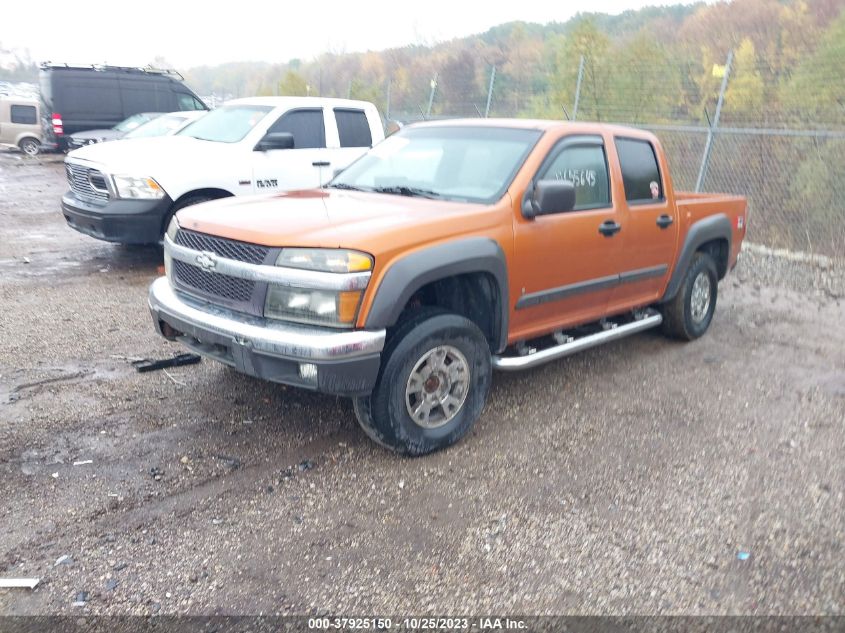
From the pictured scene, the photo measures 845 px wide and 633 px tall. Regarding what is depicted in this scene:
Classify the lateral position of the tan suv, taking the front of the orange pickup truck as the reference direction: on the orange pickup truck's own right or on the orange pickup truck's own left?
on the orange pickup truck's own right

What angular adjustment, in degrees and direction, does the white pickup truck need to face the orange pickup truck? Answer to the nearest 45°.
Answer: approximately 45° to its left

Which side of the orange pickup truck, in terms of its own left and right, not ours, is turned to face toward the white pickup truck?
right

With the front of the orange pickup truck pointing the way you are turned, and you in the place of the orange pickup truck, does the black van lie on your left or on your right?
on your right
